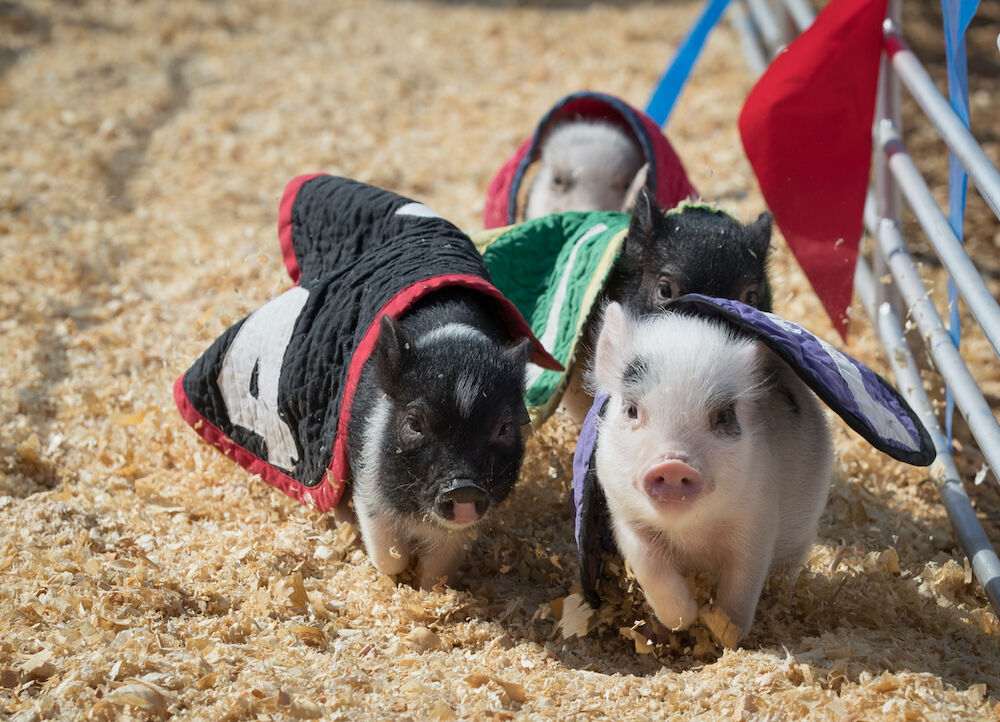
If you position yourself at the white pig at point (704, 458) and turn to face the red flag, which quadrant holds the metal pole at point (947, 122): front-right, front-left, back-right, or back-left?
front-right

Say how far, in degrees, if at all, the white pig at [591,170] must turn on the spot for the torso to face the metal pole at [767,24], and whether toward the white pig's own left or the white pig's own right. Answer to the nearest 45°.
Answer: approximately 135° to the white pig's own left

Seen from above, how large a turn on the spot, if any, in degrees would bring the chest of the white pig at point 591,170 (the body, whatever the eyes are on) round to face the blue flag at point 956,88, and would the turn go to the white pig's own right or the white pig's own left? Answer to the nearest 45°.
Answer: approximately 45° to the white pig's own left

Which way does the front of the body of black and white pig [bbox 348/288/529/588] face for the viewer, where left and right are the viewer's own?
facing the viewer

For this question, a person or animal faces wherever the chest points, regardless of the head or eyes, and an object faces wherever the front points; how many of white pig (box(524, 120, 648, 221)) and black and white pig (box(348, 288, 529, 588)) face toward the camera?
2

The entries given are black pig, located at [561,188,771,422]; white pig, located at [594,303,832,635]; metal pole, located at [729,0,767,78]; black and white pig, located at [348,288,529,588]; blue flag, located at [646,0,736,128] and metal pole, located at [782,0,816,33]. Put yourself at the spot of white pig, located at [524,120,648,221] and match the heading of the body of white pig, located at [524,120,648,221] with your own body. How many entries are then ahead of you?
3

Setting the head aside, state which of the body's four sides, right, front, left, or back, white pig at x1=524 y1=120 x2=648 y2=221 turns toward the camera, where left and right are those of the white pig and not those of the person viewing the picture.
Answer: front

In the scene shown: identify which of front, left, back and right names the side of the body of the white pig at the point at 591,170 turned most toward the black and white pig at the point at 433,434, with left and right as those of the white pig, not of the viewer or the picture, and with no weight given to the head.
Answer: front

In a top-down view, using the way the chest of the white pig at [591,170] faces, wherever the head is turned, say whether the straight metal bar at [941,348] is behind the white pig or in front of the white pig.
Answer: in front

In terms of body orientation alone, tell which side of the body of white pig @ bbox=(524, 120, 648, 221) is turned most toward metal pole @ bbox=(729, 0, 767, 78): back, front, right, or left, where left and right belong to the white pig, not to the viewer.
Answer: back

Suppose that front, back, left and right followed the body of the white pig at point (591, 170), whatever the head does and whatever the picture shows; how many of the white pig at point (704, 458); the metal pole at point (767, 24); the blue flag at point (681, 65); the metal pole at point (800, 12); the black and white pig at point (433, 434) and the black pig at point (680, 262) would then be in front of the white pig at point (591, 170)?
3
